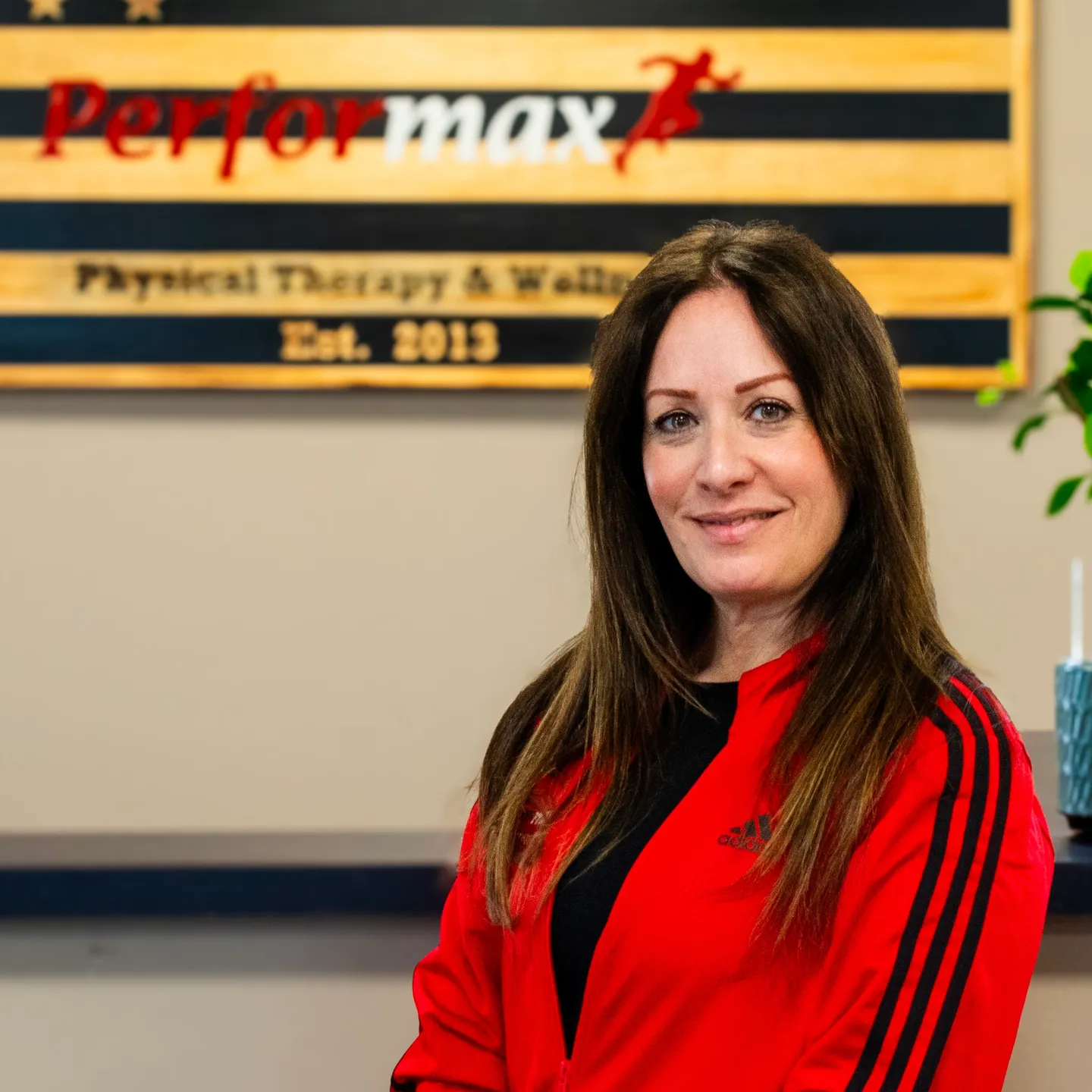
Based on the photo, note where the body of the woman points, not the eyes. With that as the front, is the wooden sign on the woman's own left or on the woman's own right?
on the woman's own right

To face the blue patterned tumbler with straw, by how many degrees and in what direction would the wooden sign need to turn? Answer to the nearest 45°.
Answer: approximately 45° to its left

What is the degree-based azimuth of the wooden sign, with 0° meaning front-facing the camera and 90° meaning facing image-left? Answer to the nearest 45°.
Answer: approximately 0°

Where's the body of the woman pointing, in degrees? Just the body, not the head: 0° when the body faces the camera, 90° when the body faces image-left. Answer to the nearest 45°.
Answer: approximately 45°
